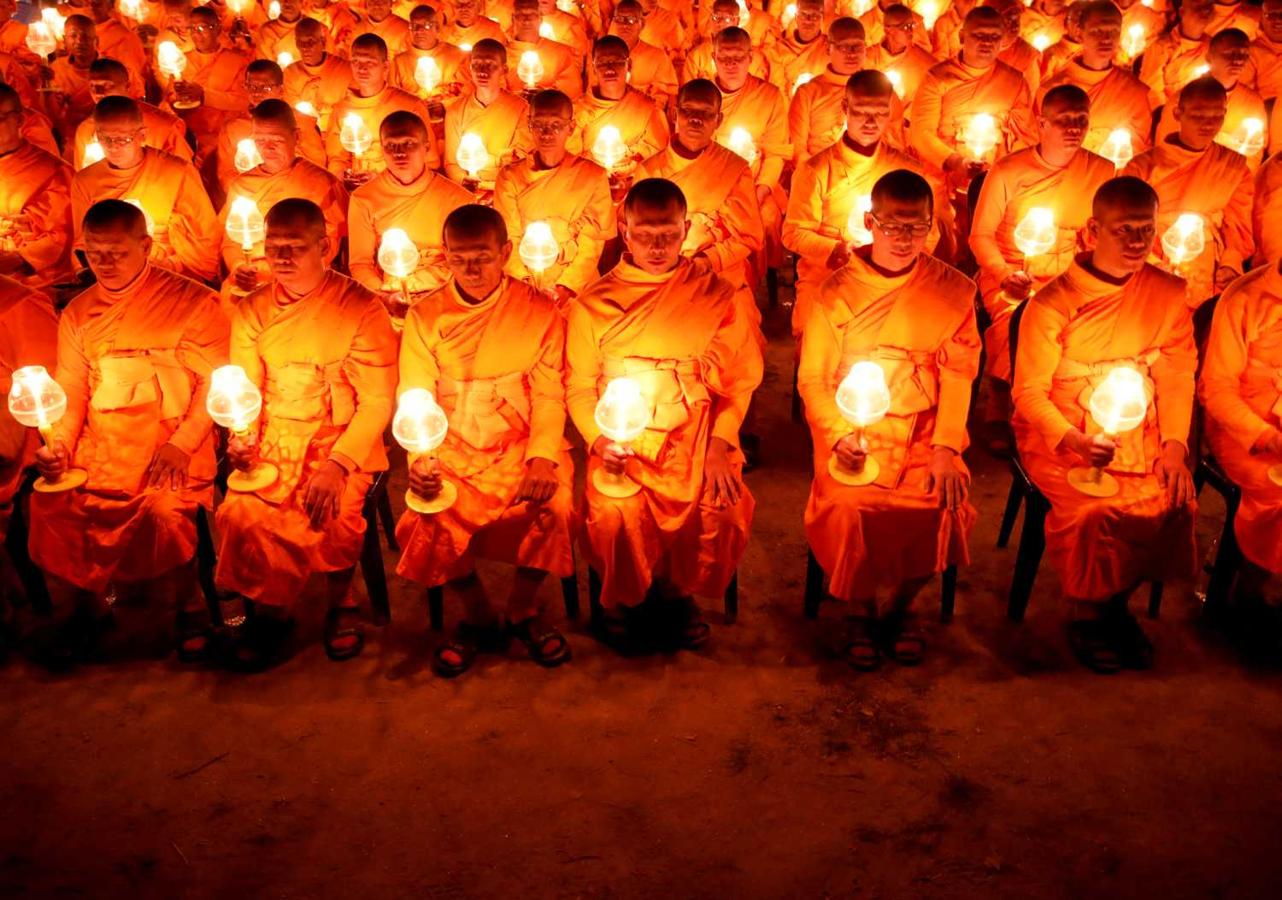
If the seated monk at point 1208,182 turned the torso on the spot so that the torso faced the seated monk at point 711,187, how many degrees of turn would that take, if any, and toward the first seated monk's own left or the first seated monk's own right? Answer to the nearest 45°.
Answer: approximately 45° to the first seated monk's own right

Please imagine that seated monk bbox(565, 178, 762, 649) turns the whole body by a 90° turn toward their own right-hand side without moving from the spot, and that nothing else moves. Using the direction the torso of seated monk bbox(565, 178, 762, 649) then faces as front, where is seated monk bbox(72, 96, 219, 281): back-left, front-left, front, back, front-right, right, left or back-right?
front-right

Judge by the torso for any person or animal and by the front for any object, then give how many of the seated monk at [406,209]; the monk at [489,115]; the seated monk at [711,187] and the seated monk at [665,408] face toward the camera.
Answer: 4

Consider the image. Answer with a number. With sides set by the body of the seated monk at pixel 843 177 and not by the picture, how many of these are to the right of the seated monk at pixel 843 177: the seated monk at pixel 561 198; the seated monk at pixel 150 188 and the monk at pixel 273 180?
3

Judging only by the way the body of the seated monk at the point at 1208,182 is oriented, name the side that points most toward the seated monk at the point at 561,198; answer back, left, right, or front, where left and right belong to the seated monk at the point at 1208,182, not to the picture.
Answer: right

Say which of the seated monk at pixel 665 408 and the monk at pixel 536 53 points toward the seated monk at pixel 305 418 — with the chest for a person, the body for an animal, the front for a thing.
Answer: the monk

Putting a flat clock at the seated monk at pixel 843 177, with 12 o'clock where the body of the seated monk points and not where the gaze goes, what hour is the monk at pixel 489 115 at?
The monk is roughly at 4 o'clock from the seated monk.

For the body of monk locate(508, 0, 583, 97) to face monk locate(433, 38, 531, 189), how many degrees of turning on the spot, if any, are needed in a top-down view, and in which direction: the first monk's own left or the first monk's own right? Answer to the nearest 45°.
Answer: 0° — they already face them

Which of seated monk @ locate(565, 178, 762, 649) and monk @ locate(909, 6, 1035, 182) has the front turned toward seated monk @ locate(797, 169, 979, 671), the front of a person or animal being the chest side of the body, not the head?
the monk

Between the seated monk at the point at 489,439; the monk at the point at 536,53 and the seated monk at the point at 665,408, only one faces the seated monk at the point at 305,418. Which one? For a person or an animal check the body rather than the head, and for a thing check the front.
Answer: the monk

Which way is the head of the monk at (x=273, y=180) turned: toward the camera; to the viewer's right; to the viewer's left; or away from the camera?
toward the camera

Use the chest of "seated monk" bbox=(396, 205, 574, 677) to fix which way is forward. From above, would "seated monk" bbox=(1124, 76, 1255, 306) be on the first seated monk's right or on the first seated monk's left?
on the first seated monk's left

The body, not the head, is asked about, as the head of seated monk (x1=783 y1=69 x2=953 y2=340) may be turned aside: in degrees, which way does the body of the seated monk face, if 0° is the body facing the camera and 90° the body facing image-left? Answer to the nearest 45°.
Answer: approximately 0°

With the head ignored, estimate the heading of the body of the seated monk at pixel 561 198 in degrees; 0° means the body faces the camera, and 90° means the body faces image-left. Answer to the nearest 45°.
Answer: approximately 0°

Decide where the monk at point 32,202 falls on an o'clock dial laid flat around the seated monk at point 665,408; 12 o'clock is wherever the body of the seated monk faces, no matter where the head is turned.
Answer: The monk is roughly at 4 o'clock from the seated monk.

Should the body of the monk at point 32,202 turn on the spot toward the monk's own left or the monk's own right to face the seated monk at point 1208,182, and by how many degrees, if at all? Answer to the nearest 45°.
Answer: approximately 45° to the monk's own left

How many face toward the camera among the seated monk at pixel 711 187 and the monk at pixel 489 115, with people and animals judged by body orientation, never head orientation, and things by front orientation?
2

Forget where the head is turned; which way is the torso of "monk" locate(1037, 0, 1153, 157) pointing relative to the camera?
toward the camera

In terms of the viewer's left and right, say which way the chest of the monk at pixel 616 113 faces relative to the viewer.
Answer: facing the viewer

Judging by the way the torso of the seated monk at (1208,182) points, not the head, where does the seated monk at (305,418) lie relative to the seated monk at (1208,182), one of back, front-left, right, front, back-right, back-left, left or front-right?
front-right

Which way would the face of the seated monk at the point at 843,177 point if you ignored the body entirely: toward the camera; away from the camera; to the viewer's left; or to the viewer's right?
toward the camera

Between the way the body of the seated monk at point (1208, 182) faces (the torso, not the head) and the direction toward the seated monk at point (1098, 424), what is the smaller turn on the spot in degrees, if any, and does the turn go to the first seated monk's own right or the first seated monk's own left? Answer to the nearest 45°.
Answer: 0° — they already face them
